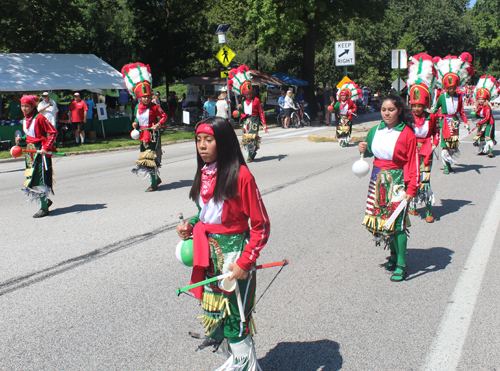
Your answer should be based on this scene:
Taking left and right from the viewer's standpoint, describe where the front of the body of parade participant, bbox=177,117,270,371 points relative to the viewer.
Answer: facing the viewer and to the left of the viewer

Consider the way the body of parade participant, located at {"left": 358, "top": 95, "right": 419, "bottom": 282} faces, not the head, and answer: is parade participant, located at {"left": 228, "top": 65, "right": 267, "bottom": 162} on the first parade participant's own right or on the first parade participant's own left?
on the first parade participant's own right

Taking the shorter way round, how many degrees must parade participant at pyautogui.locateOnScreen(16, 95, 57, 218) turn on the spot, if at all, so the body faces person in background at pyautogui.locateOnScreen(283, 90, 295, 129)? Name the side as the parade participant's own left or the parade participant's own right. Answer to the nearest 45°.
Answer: approximately 180°

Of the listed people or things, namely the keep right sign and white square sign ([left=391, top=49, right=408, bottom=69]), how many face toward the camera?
1

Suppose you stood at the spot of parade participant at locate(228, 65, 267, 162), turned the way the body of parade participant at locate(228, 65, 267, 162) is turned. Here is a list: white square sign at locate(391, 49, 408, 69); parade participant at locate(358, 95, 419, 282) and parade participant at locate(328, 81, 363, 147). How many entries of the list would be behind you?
2

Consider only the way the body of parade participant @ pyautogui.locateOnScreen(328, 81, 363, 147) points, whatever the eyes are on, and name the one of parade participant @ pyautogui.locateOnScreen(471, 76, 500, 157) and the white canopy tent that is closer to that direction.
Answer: the white canopy tent

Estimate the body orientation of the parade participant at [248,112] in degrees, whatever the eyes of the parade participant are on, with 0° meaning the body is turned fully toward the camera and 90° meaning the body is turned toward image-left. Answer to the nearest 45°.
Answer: approximately 45°

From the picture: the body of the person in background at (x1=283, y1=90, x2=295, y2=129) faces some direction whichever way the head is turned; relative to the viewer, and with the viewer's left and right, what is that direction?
facing the viewer and to the right of the viewer

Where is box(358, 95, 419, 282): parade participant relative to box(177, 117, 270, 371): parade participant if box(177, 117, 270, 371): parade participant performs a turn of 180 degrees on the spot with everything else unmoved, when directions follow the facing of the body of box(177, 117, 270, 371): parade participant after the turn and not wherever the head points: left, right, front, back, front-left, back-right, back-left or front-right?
front

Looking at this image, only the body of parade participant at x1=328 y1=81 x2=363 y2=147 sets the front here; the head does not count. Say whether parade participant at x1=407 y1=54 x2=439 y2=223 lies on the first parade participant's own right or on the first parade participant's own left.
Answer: on the first parade participant's own left

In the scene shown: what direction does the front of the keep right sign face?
toward the camera

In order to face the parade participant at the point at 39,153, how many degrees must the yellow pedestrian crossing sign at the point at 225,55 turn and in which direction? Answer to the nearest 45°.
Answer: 0° — it already faces them
